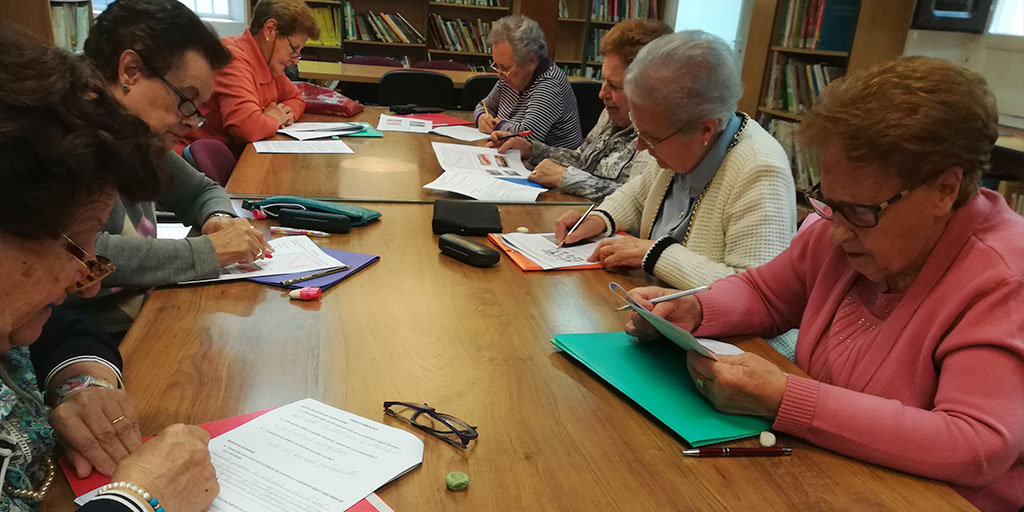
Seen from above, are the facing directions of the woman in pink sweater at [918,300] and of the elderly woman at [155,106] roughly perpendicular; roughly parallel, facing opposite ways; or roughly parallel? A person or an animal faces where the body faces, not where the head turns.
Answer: roughly parallel, facing opposite ways

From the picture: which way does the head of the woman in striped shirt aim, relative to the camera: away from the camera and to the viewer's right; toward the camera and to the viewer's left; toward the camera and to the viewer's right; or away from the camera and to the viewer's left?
toward the camera and to the viewer's left

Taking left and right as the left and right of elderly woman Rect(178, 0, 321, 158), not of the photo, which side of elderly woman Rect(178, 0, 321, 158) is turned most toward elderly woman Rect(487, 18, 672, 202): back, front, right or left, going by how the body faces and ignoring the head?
front

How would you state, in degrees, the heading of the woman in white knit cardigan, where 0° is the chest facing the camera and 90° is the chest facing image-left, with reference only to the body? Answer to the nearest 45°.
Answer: approximately 45°

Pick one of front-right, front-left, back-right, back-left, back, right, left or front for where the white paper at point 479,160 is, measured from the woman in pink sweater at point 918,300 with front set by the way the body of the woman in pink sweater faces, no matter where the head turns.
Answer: right

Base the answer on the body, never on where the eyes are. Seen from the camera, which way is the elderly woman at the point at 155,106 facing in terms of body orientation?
to the viewer's right

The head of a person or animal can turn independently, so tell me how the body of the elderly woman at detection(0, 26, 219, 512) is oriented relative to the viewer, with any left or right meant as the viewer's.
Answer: facing to the right of the viewer

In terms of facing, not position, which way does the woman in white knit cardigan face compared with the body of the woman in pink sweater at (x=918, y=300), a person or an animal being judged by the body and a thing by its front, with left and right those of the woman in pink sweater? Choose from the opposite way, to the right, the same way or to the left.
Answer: the same way

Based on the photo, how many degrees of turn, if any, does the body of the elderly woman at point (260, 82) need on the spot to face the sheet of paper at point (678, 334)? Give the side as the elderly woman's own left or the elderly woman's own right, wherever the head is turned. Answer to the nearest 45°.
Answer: approximately 45° to the elderly woman's own right

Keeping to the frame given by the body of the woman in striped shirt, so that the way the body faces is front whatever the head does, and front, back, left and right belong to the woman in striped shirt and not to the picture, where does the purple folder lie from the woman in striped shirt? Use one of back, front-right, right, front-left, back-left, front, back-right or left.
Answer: front-left

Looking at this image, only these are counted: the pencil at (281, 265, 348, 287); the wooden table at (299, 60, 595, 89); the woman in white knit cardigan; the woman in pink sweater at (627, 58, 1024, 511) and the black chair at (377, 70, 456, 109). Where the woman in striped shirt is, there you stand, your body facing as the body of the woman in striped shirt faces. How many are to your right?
2

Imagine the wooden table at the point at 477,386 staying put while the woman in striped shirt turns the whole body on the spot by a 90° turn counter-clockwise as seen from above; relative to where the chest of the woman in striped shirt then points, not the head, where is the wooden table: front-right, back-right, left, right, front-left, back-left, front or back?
front-right

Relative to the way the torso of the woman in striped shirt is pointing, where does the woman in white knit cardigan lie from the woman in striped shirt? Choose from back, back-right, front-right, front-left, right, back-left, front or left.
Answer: front-left

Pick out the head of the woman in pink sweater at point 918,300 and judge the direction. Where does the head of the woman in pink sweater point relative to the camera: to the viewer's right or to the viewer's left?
to the viewer's left

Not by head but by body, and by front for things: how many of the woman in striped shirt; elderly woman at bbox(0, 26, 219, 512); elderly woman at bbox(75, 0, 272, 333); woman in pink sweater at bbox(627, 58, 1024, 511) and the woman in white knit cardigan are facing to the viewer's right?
2

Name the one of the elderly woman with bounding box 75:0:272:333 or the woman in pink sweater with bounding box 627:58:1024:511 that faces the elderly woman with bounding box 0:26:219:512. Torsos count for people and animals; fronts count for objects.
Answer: the woman in pink sweater

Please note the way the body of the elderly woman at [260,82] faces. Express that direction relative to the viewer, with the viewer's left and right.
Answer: facing the viewer and to the right of the viewer
